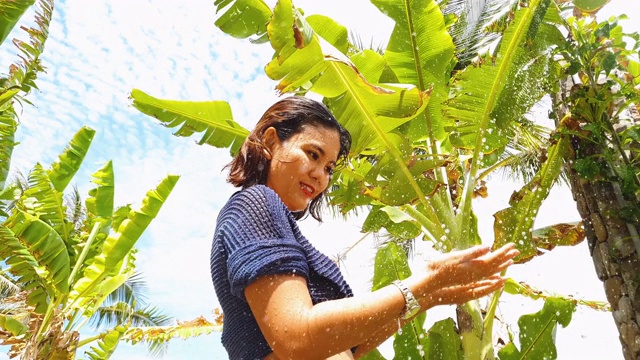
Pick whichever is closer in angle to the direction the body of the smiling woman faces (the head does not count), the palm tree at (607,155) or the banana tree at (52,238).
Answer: the palm tree

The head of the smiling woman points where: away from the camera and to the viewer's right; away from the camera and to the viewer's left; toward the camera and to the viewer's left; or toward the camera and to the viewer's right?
toward the camera and to the viewer's right

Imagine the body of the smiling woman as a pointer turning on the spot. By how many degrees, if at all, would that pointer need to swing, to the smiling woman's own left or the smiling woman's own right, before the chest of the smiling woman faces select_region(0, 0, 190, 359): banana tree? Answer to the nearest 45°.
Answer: approximately 135° to the smiling woman's own left

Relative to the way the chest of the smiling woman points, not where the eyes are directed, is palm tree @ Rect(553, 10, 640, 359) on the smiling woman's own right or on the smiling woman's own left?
on the smiling woman's own left

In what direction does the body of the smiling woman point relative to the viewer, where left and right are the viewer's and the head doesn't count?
facing to the right of the viewer
